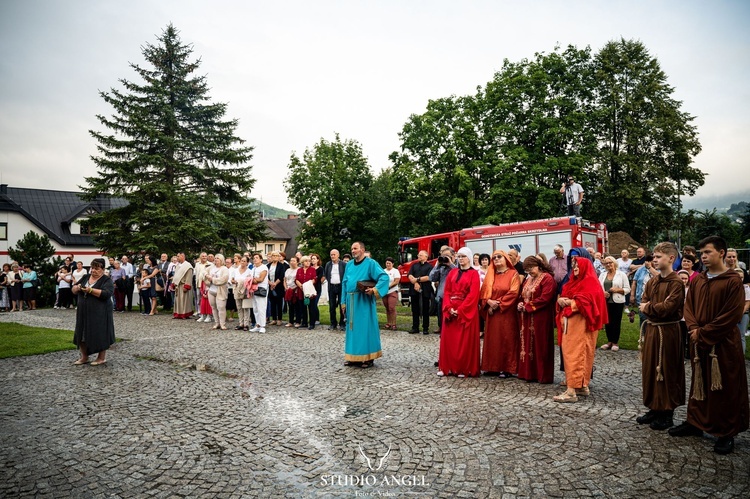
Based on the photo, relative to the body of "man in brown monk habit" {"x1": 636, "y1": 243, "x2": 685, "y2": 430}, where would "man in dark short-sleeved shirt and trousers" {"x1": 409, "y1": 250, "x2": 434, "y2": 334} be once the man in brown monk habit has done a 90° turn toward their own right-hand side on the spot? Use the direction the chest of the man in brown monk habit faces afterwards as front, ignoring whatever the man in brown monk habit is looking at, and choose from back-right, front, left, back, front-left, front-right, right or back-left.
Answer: front

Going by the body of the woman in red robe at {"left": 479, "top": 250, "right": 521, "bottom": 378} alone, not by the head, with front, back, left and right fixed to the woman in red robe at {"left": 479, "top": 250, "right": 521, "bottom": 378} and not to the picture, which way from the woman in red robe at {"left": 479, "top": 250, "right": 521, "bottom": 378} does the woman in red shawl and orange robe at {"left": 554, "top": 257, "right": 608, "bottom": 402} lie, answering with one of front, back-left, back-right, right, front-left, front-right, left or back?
left

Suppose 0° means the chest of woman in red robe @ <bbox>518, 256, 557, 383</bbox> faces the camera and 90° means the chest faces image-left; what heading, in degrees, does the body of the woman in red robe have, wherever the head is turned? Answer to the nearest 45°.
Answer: approximately 45°

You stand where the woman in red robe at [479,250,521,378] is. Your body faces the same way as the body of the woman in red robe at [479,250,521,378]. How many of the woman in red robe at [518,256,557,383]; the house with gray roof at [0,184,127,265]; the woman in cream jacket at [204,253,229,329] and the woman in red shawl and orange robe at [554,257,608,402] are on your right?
2

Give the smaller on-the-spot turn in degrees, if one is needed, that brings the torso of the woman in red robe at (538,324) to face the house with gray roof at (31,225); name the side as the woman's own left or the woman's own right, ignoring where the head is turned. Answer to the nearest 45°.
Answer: approximately 90° to the woman's own right

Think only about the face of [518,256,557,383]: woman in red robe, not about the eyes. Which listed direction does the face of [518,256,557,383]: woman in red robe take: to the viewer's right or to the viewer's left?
to the viewer's left

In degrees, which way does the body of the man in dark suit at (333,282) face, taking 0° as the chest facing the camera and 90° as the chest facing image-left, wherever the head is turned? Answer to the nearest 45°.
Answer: approximately 0°
